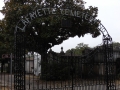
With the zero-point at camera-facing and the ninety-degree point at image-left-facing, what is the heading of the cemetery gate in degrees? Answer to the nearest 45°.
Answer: approximately 0°

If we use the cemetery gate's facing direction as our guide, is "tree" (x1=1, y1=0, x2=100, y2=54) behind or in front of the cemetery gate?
behind
